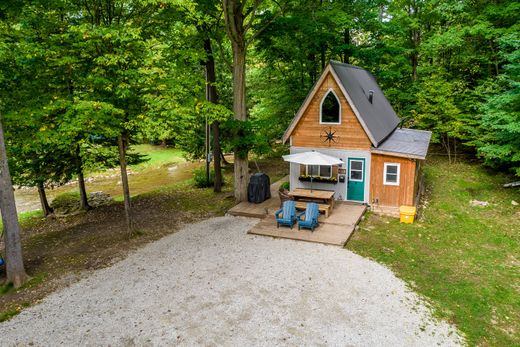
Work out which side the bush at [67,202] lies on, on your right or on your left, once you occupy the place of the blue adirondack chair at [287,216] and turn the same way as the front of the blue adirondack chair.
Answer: on your right

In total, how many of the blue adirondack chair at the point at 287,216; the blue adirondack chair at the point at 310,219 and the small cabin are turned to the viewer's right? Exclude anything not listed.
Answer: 0

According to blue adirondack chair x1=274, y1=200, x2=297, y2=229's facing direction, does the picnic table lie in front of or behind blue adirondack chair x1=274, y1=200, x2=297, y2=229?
behind

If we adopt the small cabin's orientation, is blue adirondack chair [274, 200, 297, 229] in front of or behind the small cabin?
in front

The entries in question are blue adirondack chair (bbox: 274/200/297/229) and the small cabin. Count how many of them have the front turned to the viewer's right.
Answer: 0

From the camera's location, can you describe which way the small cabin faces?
facing the viewer

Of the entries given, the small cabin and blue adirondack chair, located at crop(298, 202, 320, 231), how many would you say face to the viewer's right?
0

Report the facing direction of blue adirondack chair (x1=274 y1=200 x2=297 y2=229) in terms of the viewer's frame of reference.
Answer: facing the viewer and to the left of the viewer

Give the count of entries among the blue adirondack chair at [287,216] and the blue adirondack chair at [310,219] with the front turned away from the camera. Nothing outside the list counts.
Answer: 0

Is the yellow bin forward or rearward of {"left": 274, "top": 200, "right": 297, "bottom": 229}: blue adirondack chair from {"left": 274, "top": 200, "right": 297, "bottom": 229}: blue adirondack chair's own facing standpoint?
rearward

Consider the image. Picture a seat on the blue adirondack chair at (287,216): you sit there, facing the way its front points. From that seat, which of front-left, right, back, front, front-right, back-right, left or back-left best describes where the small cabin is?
back
